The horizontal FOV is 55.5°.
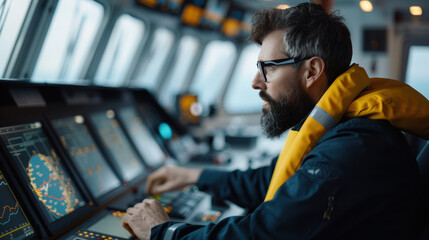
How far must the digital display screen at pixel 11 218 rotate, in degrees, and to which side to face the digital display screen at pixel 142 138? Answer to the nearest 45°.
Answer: approximately 90° to its left

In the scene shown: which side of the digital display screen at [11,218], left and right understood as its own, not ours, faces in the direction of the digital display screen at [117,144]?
left

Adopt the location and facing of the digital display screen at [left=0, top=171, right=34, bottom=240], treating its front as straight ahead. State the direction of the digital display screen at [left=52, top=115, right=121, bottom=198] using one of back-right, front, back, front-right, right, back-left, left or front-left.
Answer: left

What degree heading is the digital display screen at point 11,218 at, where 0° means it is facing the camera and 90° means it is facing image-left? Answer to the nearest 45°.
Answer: approximately 315°

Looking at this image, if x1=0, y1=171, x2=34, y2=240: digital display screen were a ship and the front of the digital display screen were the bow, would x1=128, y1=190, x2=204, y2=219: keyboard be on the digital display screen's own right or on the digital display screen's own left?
on the digital display screen's own left
